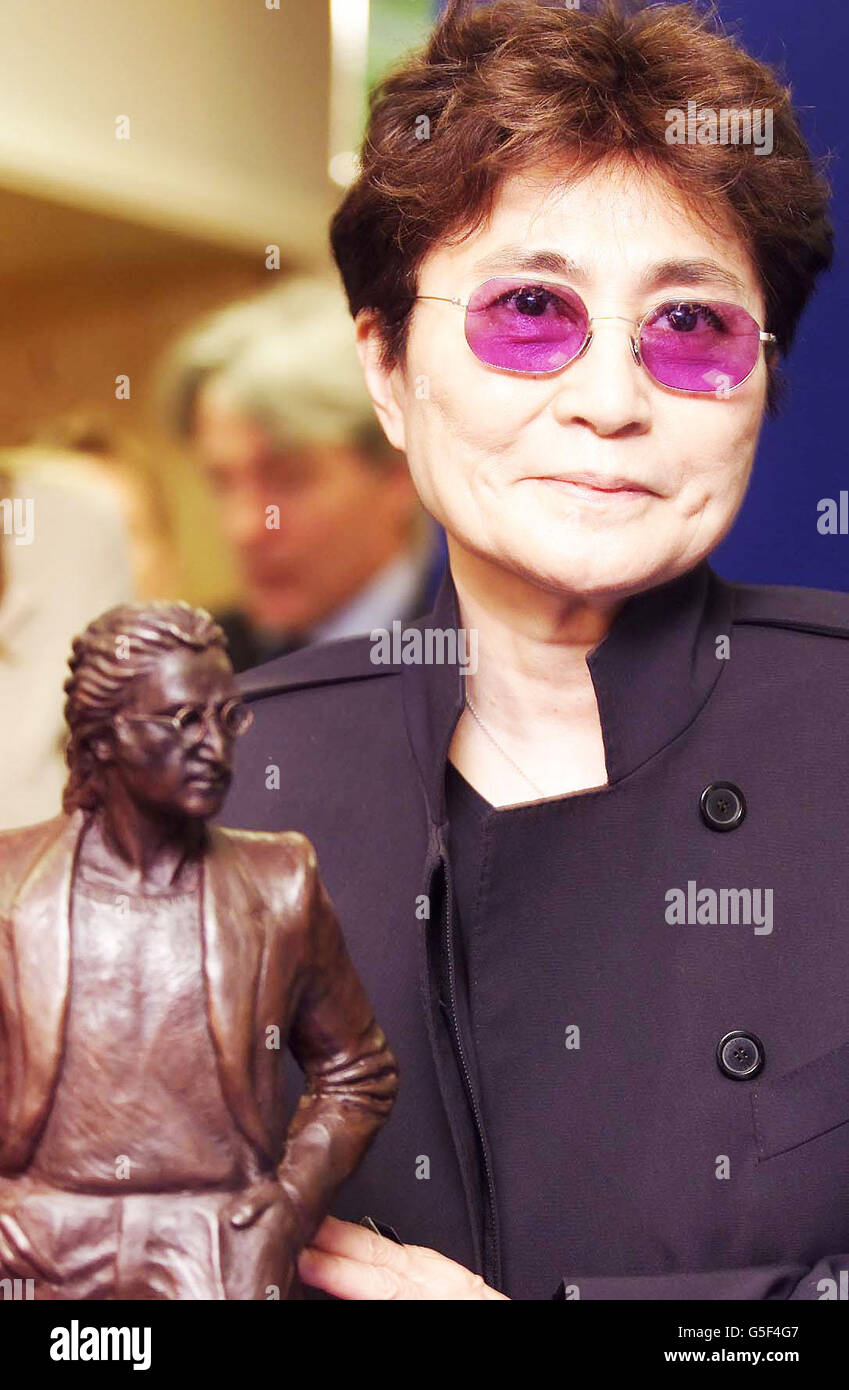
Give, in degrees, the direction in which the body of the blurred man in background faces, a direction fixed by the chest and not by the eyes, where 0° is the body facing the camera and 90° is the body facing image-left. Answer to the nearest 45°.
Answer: approximately 45°

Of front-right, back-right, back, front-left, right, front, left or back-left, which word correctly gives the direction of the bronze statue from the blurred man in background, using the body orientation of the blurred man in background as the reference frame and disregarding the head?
front-left

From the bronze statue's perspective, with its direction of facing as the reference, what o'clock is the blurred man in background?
The blurred man in background is roughly at 6 o'clock from the bronze statue.

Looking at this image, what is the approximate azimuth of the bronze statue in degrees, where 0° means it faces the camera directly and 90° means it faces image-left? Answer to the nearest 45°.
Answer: approximately 0°
